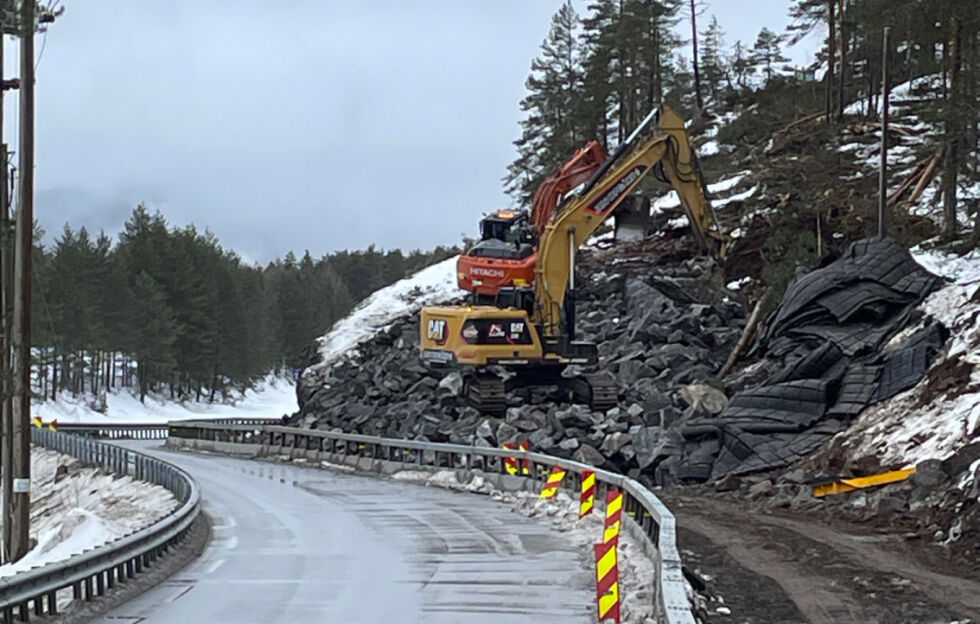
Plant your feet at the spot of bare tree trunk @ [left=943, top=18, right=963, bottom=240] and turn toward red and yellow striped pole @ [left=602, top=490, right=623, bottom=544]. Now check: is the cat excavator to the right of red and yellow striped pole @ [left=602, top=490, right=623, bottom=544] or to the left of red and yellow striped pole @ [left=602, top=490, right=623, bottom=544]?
right

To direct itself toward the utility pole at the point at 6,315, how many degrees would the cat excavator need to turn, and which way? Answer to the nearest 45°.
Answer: approximately 180°

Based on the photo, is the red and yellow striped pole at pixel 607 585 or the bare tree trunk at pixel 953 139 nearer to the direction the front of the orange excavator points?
the bare tree trunk

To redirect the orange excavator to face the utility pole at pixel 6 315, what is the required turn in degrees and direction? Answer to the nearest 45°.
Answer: approximately 180°

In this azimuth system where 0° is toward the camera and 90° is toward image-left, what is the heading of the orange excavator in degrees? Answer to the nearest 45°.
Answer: approximately 225°

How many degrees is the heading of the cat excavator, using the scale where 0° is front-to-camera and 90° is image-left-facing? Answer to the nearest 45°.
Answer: approximately 270°

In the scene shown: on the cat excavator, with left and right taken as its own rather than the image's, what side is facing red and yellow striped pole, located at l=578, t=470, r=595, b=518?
right

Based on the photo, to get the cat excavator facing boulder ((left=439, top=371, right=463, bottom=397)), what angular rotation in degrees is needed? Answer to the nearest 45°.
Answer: approximately 135° to its left
